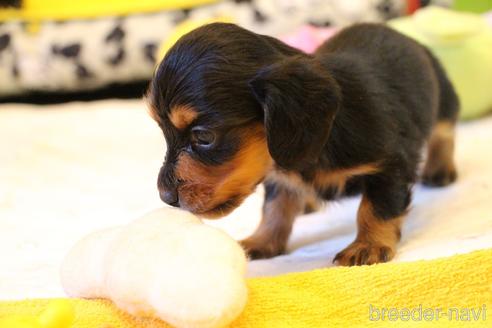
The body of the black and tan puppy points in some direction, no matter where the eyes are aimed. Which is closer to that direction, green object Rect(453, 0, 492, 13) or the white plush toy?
the white plush toy

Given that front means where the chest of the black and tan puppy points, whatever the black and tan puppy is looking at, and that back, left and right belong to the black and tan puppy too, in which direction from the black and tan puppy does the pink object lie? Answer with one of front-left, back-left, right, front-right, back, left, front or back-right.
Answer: back-right

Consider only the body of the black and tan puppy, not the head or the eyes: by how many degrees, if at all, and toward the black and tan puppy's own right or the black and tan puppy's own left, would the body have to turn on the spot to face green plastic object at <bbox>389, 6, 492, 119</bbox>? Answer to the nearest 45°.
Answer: approximately 180°

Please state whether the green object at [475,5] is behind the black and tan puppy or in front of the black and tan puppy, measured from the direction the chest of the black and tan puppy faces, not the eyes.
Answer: behind

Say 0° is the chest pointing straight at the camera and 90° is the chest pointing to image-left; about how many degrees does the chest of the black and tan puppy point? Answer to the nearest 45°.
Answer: approximately 45°
